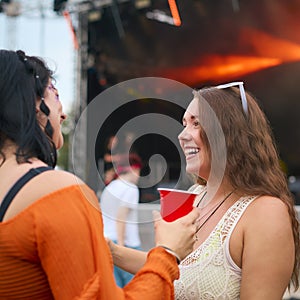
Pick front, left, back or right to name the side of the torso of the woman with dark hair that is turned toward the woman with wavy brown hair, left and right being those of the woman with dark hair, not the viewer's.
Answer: front

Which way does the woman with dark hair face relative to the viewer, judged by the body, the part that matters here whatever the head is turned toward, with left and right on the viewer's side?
facing away from the viewer and to the right of the viewer

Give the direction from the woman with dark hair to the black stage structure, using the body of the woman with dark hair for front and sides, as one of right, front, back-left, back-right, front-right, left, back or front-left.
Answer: front-left

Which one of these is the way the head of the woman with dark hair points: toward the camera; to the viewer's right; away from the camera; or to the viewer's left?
to the viewer's right

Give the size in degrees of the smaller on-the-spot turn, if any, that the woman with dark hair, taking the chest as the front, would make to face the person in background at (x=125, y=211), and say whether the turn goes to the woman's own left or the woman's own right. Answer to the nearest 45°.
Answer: approximately 45° to the woman's own left

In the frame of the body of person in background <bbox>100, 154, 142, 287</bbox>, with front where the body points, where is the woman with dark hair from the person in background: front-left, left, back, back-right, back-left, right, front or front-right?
right
